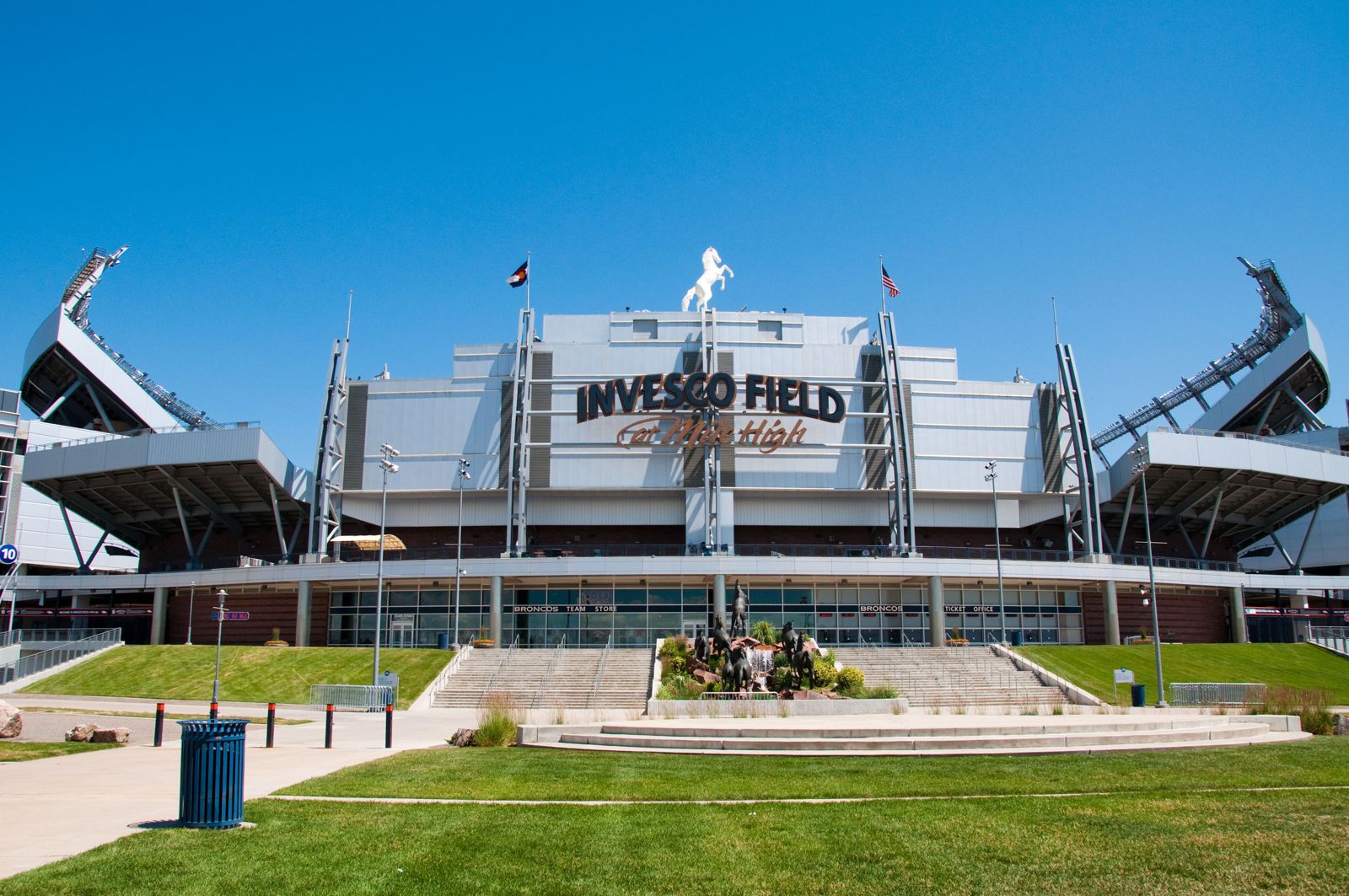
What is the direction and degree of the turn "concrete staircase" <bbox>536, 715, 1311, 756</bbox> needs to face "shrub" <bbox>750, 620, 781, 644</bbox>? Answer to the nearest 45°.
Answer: approximately 180°

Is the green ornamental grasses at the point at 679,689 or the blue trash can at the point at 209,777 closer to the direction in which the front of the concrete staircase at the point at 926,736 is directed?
the blue trash can

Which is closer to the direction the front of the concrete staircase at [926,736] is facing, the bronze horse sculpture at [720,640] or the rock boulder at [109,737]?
the rock boulder

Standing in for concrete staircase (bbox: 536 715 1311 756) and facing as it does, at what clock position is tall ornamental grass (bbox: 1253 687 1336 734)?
The tall ornamental grass is roughly at 8 o'clock from the concrete staircase.

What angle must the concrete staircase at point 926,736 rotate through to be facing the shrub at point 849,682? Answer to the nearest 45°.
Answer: approximately 180°

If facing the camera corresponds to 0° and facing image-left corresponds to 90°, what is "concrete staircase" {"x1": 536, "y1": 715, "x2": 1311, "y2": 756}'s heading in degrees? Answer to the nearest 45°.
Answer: approximately 0°

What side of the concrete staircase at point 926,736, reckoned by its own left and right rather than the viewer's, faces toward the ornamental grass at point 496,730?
right

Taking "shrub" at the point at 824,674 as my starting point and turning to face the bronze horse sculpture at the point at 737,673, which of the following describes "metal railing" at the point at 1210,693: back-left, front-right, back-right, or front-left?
back-left

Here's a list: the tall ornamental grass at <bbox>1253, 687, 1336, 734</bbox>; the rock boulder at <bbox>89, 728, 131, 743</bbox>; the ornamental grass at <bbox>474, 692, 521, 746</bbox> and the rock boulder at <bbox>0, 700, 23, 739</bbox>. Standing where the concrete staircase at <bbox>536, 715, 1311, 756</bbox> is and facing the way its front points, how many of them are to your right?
3

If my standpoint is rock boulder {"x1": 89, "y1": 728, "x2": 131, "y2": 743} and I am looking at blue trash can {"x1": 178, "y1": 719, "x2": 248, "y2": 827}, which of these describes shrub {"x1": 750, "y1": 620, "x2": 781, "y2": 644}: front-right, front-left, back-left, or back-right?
back-left

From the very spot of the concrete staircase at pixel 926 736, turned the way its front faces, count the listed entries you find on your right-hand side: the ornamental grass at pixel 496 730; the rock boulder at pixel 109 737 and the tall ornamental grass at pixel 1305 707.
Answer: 2

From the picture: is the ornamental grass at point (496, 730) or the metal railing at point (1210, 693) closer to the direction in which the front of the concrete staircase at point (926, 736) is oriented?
the ornamental grass

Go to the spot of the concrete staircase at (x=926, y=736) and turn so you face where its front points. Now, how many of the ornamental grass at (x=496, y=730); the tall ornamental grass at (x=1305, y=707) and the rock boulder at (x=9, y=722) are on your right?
2

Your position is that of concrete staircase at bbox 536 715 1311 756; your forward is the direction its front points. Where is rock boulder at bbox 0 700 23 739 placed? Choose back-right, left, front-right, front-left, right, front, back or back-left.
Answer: right
